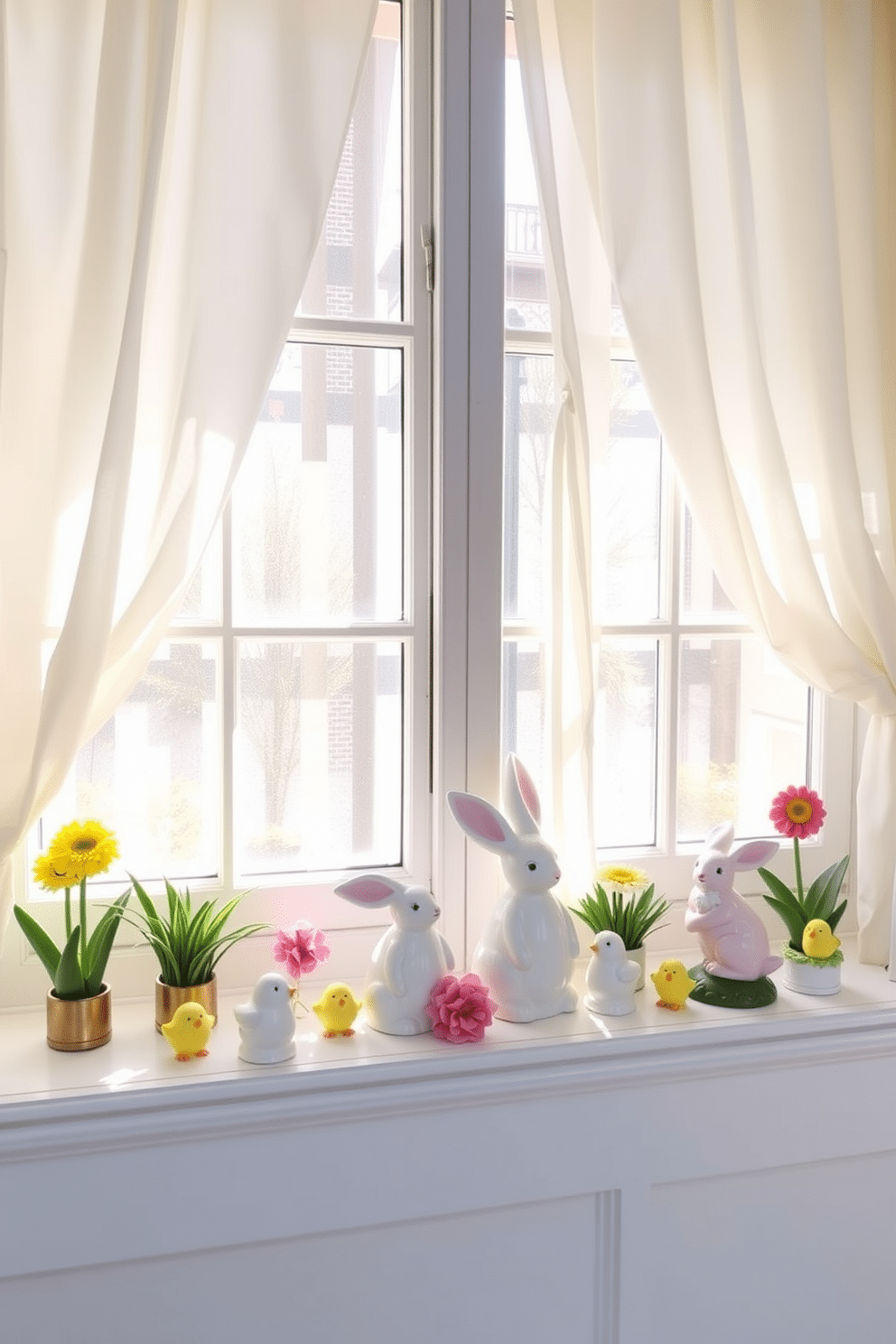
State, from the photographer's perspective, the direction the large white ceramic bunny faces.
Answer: facing the viewer and to the right of the viewer

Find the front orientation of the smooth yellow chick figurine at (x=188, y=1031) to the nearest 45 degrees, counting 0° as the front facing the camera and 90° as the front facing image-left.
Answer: approximately 315°
